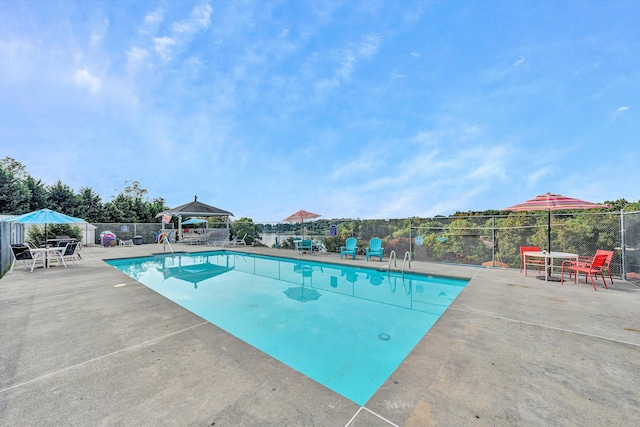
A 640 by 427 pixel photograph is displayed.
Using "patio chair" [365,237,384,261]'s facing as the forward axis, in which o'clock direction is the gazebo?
The gazebo is roughly at 4 o'clock from the patio chair.

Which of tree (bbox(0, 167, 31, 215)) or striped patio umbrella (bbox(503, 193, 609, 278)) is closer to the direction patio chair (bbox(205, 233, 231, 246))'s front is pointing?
the striped patio umbrella

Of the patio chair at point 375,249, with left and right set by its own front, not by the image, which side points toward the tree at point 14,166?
right

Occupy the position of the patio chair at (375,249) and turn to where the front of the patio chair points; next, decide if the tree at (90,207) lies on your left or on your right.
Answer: on your right

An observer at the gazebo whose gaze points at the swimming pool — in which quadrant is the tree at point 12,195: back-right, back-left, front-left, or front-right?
back-right

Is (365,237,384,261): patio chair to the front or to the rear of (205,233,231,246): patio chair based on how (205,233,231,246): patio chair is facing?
to the front
